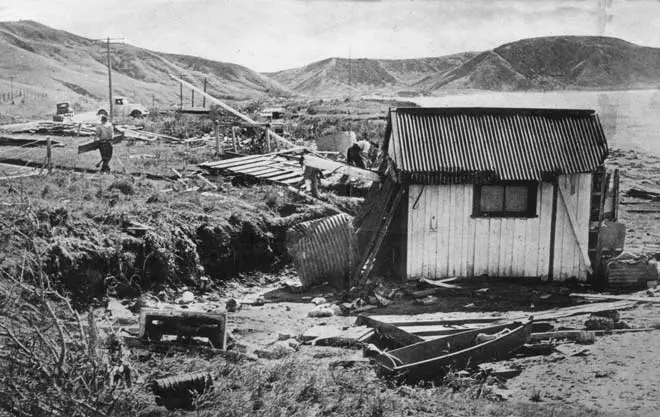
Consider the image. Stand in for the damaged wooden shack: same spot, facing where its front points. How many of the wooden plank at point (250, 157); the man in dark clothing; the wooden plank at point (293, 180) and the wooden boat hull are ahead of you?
1

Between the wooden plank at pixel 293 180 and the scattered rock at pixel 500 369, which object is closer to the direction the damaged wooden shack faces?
the scattered rock

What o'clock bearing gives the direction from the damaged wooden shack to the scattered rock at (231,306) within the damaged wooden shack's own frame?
The scattered rock is roughly at 2 o'clock from the damaged wooden shack.

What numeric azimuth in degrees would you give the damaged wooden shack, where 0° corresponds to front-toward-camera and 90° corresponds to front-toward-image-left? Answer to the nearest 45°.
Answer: approximately 0°

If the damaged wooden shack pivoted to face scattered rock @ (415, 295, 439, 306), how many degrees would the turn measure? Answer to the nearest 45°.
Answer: approximately 45° to its right

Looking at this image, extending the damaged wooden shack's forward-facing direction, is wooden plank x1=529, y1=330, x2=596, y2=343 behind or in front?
in front

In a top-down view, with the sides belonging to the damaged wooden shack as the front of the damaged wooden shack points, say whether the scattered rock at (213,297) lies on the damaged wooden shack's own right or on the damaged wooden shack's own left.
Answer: on the damaged wooden shack's own right

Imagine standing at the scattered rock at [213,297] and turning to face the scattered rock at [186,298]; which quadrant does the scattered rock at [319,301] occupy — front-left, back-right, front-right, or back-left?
back-left

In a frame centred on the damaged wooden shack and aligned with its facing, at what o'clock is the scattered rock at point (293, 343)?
The scattered rock is roughly at 1 o'clock from the damaged wooden shack.

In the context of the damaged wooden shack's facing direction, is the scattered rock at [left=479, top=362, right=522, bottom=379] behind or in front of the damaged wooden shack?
in front

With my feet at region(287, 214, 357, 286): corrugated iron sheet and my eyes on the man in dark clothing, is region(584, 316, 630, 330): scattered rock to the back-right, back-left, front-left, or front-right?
back-right

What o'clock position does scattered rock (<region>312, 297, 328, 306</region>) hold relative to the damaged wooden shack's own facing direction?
The scattered rock is roughly at 2 o'clock from the damaged wooden shack.

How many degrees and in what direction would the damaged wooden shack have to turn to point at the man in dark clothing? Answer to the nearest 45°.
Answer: approximately 135° to its right

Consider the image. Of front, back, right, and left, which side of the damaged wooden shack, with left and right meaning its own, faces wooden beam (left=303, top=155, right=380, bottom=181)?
right

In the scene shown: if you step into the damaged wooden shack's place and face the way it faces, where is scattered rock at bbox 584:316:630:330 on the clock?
The scattered rock is roughly at 11 o'clock from the damaged wooden shack.
